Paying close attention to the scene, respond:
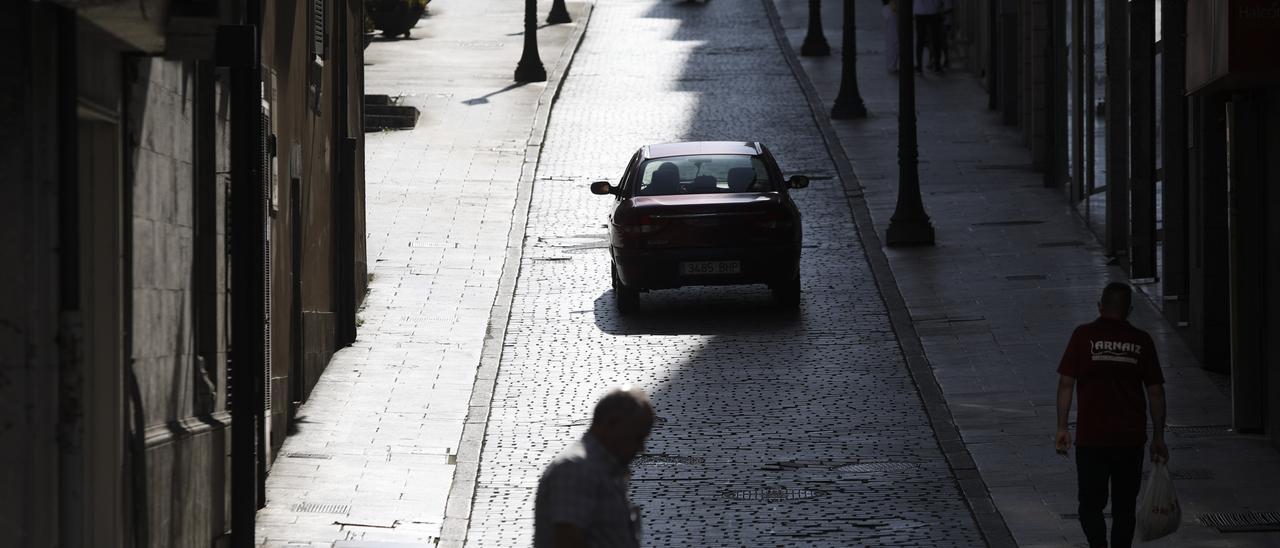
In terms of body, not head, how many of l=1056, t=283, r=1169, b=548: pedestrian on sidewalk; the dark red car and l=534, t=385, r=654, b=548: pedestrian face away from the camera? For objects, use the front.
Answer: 2

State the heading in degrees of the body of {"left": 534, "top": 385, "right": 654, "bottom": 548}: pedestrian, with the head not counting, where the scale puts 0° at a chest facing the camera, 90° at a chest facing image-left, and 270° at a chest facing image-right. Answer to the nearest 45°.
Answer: approximately 270°

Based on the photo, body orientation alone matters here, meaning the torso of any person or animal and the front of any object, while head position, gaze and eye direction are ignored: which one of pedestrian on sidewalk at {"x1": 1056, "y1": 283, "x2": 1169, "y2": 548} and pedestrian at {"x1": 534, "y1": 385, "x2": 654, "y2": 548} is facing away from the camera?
pedestrian on sidewalk at {"x1": 1056, "y1": 283, "x2": 1169, "y2": 548}

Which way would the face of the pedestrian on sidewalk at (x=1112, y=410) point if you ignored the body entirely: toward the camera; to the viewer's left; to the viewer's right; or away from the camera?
away from the camera

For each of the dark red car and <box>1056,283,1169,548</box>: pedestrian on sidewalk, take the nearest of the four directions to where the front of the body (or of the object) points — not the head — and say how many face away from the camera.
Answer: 2

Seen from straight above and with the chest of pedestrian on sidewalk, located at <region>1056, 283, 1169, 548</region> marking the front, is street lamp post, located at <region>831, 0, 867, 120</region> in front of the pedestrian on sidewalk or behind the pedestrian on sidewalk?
in front

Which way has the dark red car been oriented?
away from the camera

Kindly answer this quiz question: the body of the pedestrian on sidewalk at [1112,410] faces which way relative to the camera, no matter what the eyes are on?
away from the camera

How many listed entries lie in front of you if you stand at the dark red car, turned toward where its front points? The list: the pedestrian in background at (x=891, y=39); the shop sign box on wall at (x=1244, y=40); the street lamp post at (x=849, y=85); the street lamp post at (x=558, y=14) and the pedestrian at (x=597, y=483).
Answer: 3
